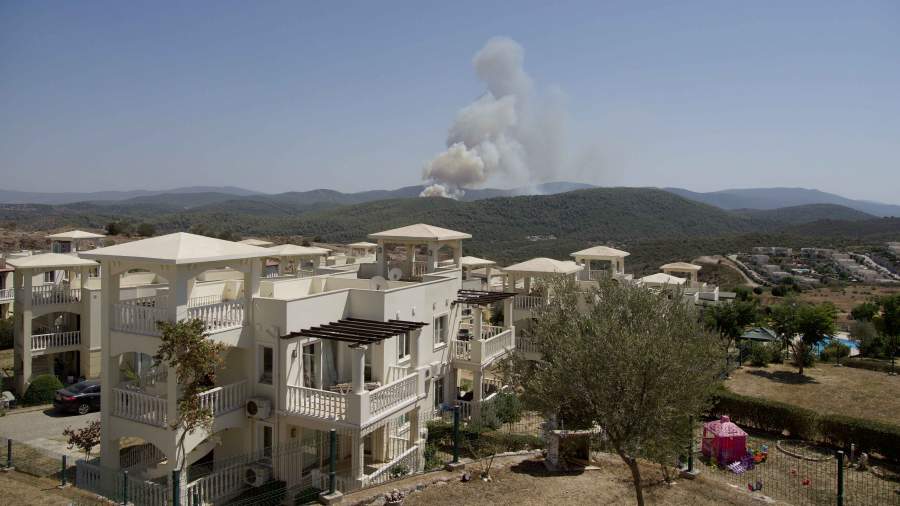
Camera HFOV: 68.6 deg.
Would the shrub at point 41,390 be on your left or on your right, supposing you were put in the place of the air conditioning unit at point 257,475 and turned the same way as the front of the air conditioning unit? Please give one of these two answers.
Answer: on your right

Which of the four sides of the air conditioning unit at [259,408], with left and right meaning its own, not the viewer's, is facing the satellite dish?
back

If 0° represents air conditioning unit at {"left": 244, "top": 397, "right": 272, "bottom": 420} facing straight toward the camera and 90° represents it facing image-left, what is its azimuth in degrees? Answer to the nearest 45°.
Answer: approximately 45°

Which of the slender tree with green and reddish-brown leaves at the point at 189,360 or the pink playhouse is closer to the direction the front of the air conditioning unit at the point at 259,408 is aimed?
the slender tree with green and reddish-brown leaves

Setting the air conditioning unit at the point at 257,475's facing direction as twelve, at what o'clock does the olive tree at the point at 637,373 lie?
The olive tree is roughly at 9 o'clock from the air conditioning unit.

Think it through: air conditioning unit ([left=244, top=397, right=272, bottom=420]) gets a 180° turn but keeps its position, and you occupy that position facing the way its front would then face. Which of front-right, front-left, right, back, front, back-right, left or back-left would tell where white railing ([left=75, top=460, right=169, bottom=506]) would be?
back-left

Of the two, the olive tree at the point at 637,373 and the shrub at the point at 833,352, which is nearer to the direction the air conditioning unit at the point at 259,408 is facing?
the olive tree

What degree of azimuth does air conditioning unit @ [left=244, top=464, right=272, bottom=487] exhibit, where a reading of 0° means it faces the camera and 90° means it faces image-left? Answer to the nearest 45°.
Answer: approximately 45°

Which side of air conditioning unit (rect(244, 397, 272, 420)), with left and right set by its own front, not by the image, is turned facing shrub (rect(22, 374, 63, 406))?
right

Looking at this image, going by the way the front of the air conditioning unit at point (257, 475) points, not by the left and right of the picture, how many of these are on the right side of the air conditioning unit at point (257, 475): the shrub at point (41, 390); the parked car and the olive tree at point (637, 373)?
2

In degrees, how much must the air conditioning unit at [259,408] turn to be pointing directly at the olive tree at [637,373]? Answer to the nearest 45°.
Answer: approximately 90° to its left
